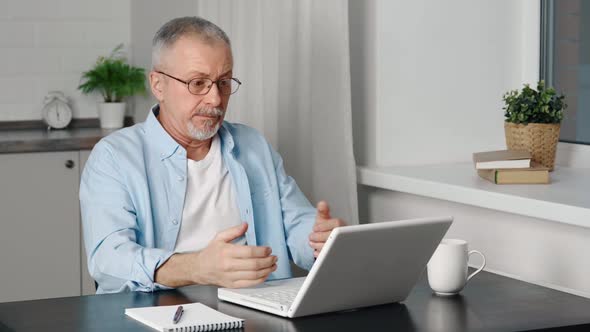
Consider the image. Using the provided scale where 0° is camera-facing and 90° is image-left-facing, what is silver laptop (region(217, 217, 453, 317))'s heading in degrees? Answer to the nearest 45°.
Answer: approximately 135°

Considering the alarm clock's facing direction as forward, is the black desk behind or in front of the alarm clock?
in front

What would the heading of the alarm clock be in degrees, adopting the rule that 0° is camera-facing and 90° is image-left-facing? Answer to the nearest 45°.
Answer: approximately 0°

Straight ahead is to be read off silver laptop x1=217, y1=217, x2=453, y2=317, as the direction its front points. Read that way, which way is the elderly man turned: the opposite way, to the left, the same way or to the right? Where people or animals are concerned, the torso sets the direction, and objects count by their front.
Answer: the opposite way

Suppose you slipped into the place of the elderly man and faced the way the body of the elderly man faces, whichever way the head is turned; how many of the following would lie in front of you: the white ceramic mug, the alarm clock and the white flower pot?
1

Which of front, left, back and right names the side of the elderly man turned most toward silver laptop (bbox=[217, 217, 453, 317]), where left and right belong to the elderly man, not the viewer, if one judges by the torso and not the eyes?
front

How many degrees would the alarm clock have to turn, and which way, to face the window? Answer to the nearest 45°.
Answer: approximately 45° to its left

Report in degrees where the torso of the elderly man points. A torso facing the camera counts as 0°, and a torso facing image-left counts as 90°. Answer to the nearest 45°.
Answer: approximately 315°

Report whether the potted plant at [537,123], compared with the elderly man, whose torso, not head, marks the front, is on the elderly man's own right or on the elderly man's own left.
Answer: on the elderly man's own left

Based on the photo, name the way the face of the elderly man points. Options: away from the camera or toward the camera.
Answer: toward the camera

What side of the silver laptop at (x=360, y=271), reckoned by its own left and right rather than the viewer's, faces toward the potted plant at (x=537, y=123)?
right

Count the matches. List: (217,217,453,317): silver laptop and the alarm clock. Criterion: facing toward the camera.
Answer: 1
